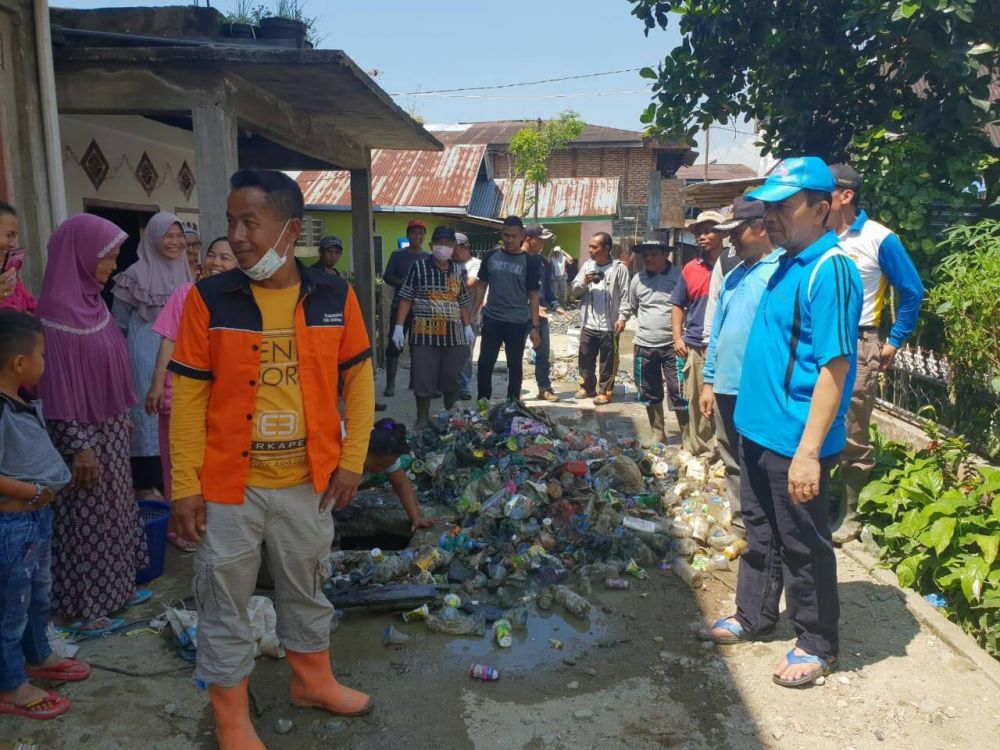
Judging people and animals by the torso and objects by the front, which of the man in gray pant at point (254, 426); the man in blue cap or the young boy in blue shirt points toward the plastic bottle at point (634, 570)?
the young boy in blue shirt

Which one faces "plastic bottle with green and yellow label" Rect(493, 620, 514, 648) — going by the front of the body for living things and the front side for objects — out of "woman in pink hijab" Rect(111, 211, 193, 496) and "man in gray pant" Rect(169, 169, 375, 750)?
the woman in pink hijab

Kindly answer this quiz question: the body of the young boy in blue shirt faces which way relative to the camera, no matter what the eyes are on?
to the viewer's right

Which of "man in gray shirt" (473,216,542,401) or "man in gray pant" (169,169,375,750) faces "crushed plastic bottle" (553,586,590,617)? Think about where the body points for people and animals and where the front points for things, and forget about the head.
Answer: the man in gray shirt

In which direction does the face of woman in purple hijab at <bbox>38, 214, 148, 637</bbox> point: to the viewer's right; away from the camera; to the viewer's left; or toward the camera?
to the viewer's right

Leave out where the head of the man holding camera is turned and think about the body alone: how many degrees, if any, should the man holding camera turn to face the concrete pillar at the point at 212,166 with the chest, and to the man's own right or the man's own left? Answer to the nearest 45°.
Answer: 0° — they already face it

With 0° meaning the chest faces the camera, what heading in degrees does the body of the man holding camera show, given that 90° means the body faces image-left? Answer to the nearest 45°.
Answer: approximately 45°

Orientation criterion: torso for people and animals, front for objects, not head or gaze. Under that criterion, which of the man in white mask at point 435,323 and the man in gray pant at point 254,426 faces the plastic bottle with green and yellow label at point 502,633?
the man in white mask

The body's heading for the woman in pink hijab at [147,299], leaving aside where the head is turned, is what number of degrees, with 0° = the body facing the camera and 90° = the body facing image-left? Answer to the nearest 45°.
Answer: approximately 315°

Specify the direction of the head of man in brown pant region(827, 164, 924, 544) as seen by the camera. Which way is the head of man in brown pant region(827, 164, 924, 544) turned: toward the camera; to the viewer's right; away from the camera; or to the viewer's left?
to the viewer's left
